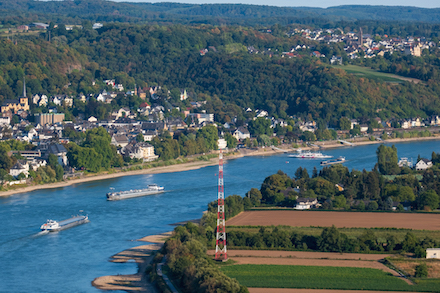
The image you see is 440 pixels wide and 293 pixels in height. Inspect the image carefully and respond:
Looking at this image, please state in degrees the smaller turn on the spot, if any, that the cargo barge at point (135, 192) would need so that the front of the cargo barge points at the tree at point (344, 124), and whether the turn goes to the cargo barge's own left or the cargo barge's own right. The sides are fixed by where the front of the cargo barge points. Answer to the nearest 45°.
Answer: approximately 180°

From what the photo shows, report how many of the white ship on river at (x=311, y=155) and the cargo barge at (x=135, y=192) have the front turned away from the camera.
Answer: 0

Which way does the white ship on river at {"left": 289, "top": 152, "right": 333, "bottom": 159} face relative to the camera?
to the viewer's left

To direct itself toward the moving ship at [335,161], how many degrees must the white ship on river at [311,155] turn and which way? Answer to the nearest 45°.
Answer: approximately 135° to its left

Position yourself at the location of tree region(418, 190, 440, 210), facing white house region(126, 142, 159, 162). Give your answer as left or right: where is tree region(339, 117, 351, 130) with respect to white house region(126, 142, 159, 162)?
right

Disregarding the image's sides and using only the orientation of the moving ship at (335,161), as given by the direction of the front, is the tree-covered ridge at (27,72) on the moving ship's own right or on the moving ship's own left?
on the moving ship's own right

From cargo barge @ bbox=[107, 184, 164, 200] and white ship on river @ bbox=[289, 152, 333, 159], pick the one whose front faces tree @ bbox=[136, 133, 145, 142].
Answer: the white ship on river

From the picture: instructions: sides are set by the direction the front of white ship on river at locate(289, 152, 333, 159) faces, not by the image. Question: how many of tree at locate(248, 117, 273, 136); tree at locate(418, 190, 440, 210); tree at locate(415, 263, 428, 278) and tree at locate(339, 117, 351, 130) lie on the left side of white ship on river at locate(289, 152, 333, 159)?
2

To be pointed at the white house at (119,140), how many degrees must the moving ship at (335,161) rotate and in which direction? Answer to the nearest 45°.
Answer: approximately 45° to its right

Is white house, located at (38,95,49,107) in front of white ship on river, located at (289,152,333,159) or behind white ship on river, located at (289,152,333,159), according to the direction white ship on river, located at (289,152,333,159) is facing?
in front

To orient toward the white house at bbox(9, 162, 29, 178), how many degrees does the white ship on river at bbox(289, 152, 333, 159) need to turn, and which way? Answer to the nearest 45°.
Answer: approximately 45° to its left
